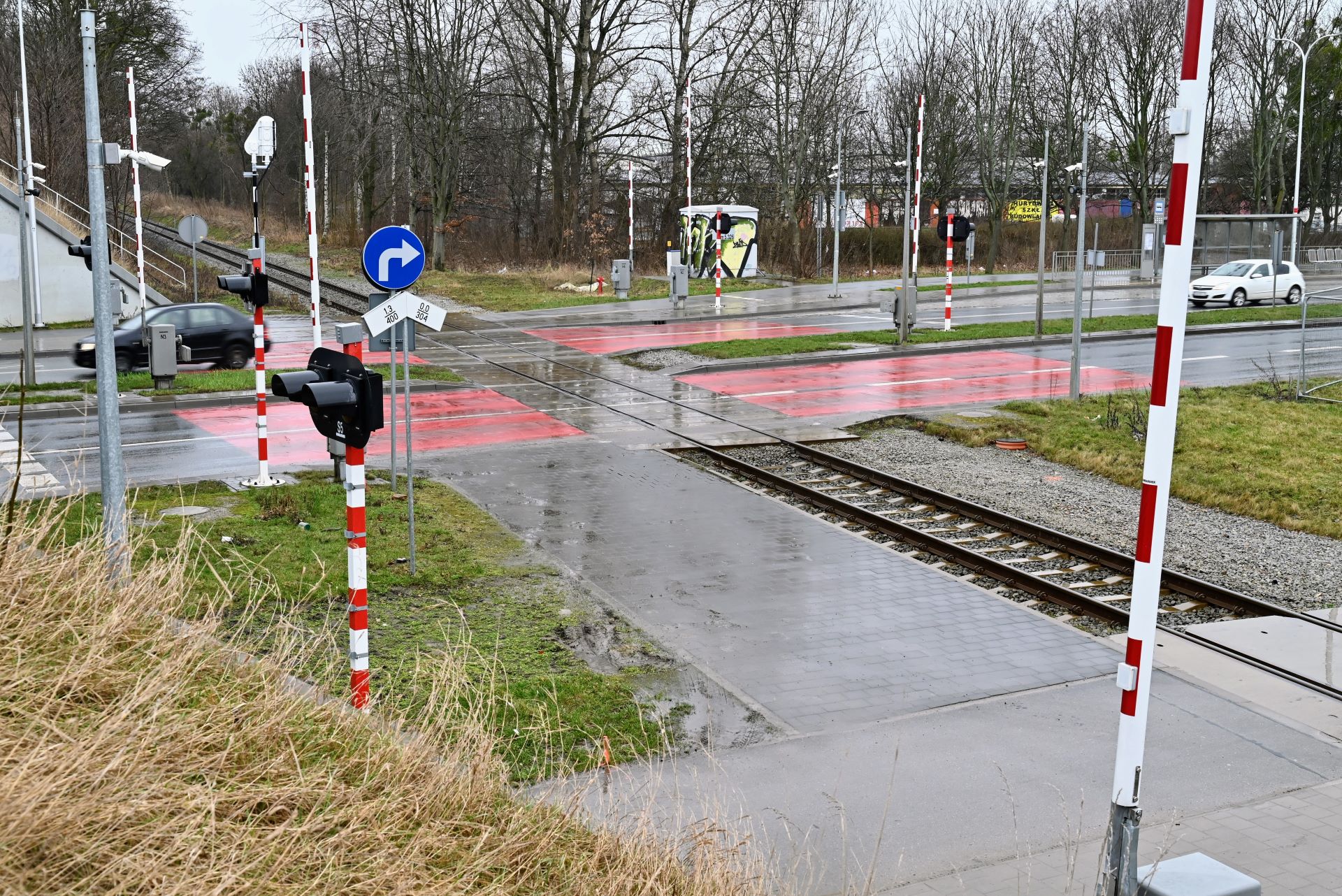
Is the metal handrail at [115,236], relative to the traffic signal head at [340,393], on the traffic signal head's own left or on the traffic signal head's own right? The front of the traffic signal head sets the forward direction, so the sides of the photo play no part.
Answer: on the traffic signal head's own right

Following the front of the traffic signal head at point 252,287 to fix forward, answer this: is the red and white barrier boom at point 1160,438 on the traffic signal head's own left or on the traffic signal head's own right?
on the traffic signal head's own left

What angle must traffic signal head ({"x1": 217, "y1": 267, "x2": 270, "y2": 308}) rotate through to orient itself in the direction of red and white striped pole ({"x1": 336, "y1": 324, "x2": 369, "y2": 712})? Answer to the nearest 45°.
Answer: approximately 90° to its left

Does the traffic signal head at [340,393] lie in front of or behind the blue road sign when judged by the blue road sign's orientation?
in front

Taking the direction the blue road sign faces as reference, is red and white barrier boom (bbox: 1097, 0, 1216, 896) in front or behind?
in front

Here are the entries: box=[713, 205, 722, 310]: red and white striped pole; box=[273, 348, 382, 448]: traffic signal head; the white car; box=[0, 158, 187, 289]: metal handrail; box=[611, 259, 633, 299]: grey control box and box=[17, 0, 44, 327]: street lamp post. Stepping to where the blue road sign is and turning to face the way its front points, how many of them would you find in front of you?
1

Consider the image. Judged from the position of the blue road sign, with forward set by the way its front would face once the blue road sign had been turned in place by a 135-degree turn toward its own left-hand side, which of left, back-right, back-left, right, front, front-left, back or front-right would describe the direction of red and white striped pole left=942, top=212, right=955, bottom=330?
front

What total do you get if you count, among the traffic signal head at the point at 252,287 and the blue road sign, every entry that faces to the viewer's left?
1

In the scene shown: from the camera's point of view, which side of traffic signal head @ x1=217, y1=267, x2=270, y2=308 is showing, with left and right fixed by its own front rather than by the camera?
left

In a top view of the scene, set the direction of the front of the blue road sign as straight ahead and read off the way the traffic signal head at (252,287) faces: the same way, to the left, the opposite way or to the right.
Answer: to the right

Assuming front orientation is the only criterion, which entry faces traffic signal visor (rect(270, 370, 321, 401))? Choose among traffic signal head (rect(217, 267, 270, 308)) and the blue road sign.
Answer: the blue road sign

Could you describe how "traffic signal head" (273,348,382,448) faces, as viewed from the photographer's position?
facing the viewer and to the left of the viewer

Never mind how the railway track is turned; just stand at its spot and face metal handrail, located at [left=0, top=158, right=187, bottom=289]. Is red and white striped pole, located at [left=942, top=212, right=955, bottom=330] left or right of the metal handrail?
right

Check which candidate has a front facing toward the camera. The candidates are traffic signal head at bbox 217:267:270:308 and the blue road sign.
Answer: the blue road sign

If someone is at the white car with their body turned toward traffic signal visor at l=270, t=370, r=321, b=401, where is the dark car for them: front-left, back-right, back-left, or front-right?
front-right

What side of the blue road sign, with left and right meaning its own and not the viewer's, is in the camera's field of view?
front

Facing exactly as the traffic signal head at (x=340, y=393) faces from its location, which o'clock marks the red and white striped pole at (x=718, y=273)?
The red and white striped pole is roughly at 5 o'clock from the traffic signal head.
